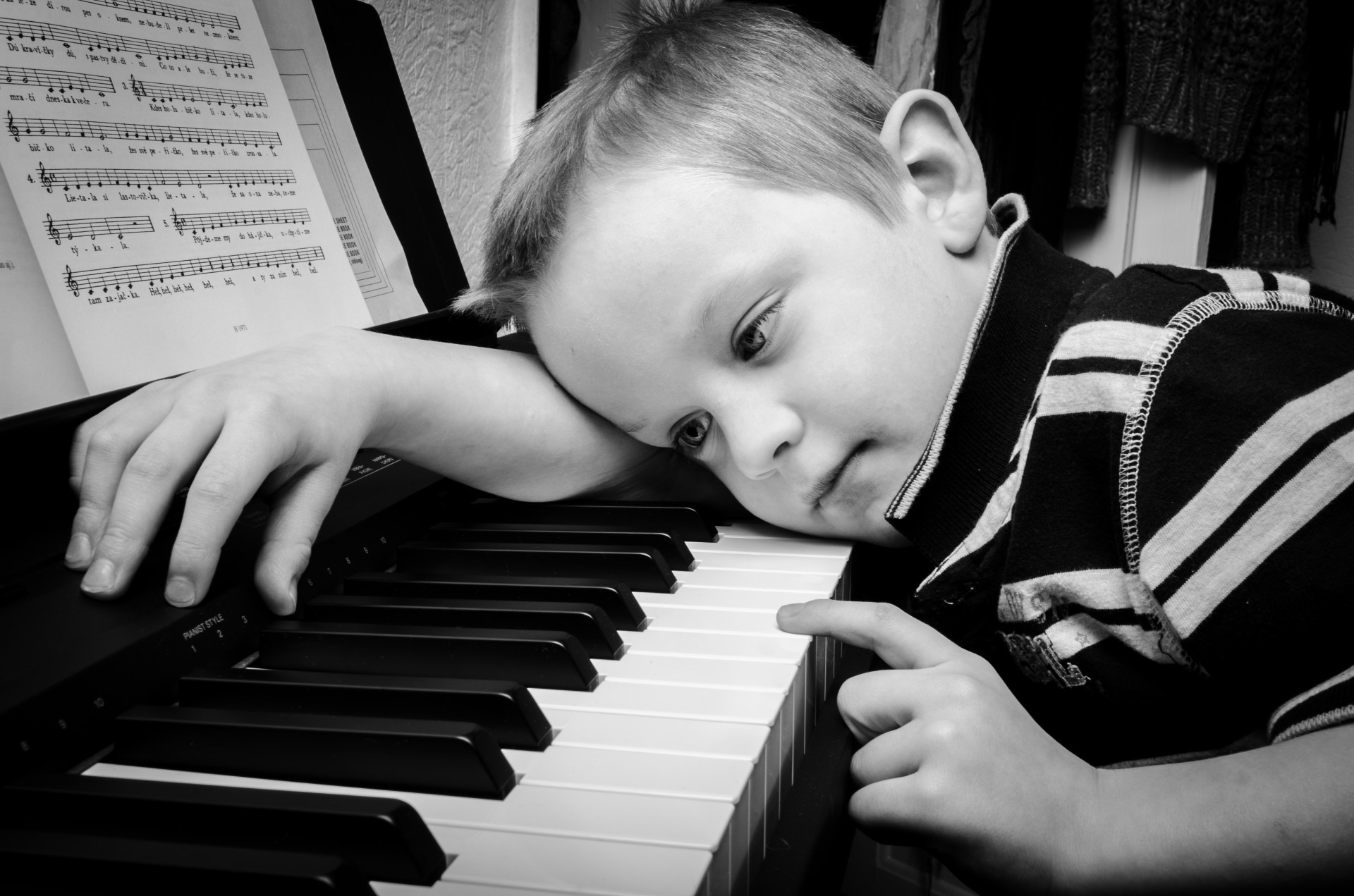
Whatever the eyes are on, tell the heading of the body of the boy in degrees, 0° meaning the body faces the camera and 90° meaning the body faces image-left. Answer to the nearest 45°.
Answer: approximately 45°

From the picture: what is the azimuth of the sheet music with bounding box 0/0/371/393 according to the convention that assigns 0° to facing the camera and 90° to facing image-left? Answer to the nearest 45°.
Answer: approximately 315°
